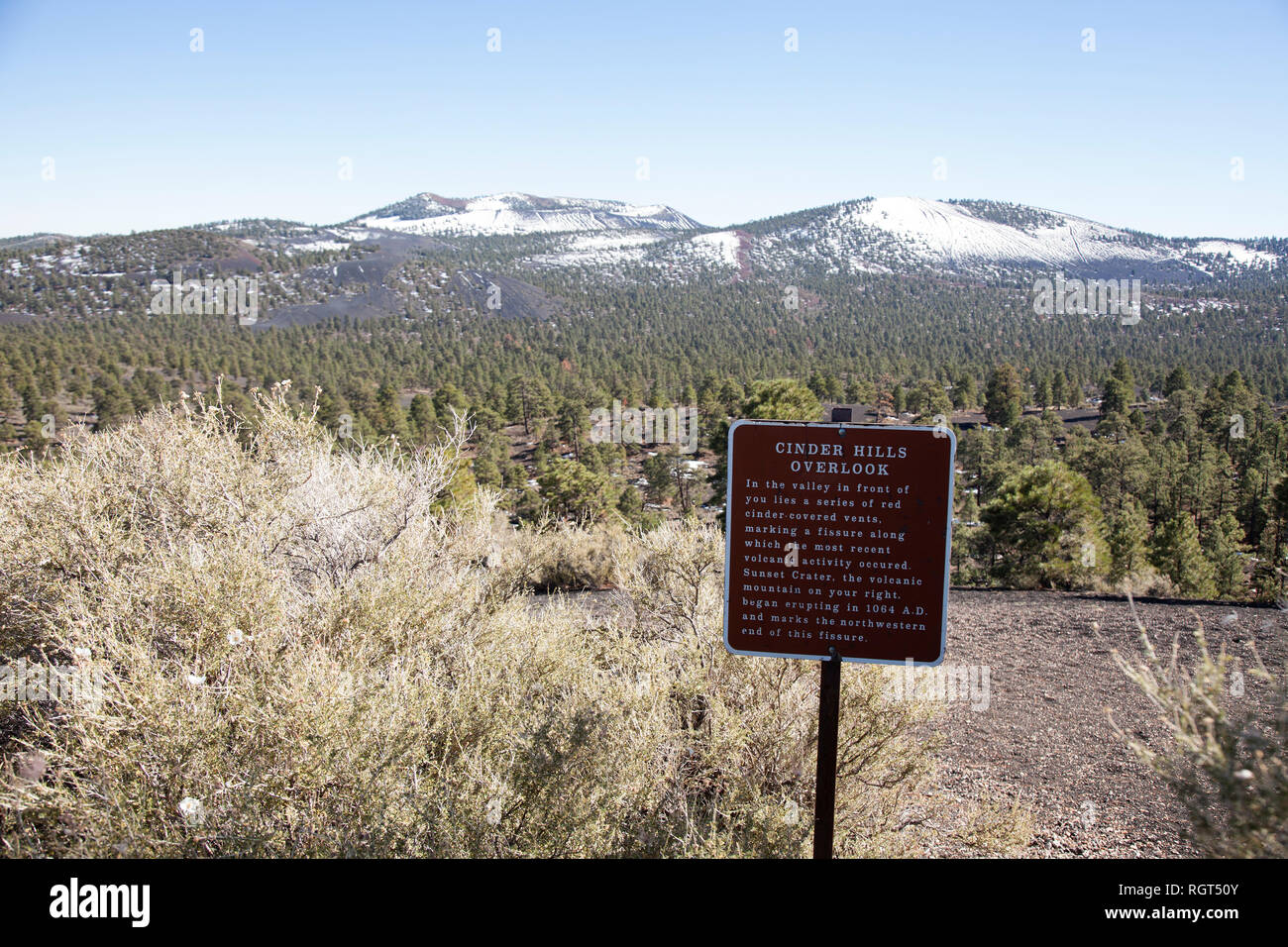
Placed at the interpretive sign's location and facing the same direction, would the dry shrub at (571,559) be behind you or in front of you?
behind

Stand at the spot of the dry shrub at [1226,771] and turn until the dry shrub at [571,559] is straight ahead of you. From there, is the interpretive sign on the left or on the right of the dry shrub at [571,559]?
left

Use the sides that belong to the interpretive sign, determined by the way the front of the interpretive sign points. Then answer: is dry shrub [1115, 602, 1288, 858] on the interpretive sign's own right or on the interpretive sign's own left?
on the interpretive sign's own left

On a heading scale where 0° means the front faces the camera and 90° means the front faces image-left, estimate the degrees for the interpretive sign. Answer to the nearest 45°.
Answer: approximately 0°
